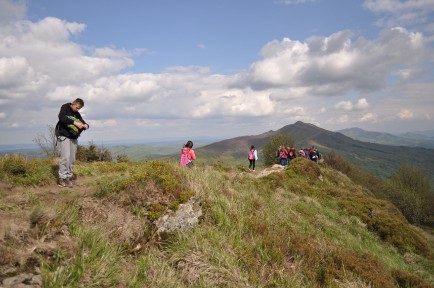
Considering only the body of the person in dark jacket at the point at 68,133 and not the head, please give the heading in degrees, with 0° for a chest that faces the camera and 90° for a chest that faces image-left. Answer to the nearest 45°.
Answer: approximately 315°

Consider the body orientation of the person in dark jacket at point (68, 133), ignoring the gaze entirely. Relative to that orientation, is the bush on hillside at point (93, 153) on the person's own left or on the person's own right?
on the person's own left

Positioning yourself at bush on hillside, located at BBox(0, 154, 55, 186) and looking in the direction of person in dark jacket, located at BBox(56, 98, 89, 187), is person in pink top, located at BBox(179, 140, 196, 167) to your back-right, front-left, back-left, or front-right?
front-left

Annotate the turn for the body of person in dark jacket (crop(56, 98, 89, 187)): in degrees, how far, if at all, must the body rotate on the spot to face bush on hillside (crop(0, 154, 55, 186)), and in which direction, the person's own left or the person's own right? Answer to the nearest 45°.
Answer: approximately 180°

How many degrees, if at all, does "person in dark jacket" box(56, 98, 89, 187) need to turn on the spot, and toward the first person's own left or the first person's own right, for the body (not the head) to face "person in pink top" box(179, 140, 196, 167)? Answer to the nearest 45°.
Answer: approximately 90° to the first person's own left
